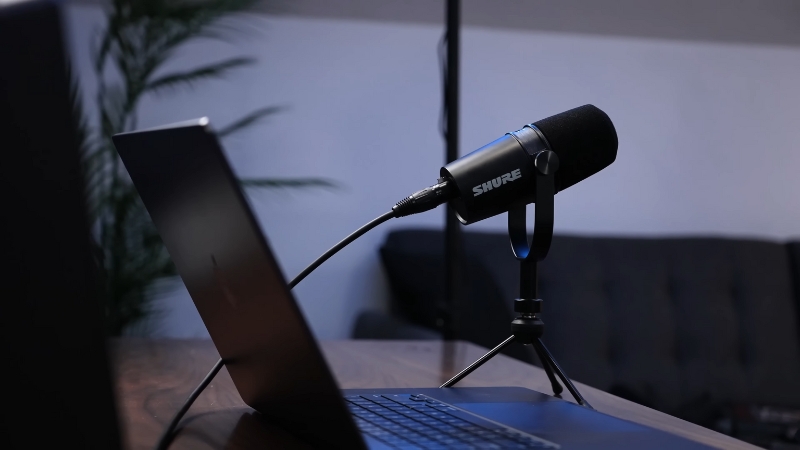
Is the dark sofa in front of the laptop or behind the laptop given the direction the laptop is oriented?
in front

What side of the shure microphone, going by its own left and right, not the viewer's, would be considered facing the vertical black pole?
left

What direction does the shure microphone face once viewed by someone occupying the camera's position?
facing to the right of the viewer

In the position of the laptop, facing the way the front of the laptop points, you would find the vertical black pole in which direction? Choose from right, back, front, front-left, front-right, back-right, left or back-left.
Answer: front-left

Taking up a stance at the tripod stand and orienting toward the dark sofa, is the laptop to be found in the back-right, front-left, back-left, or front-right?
back-left

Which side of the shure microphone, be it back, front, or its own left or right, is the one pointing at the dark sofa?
left

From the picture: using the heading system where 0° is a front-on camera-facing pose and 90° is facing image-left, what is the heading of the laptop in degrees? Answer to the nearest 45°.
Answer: approximately 225°
